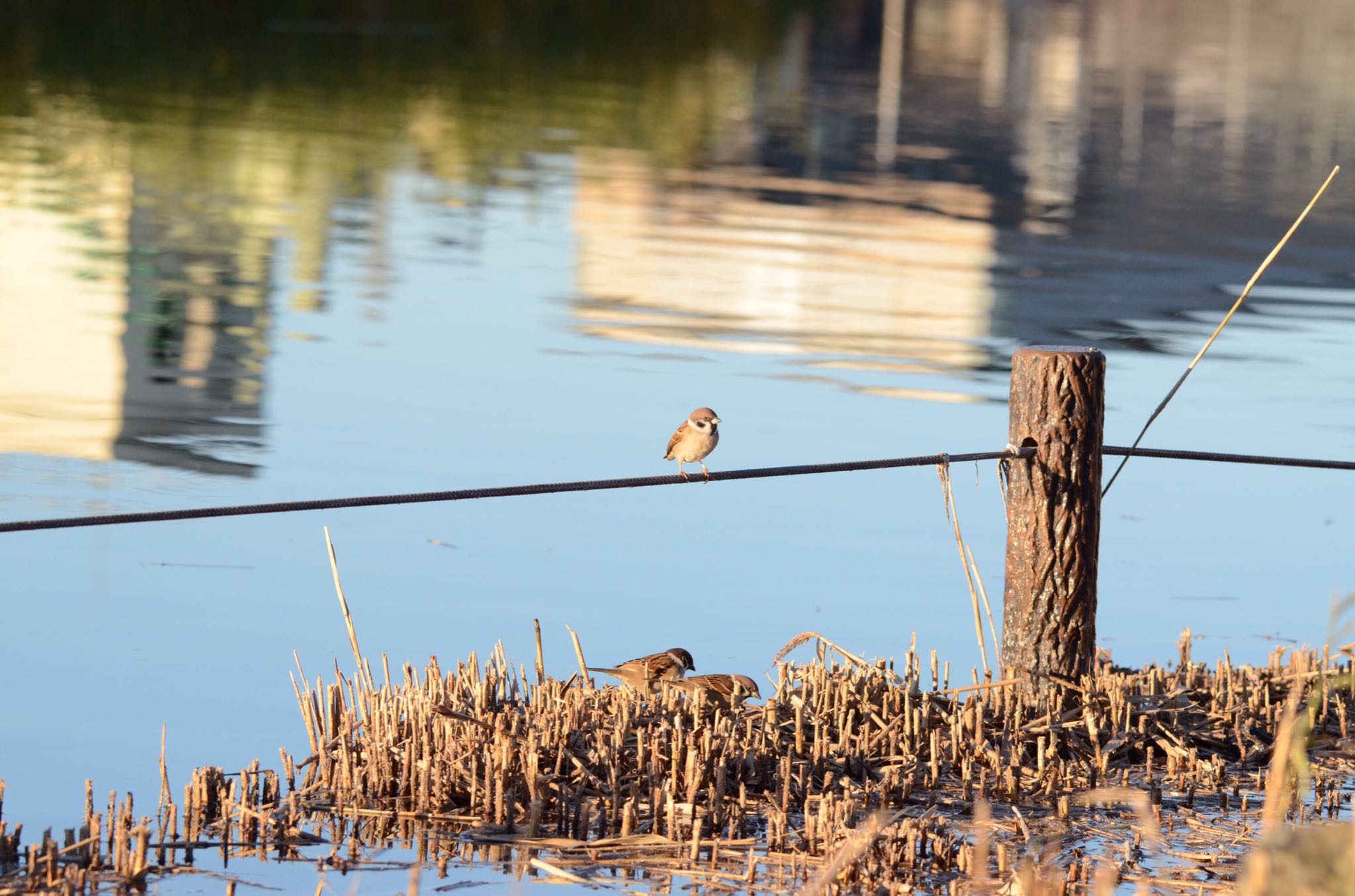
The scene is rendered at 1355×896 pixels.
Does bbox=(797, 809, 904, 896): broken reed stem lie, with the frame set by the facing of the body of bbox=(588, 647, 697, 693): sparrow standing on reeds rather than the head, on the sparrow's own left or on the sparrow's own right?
on the sparrow's own right

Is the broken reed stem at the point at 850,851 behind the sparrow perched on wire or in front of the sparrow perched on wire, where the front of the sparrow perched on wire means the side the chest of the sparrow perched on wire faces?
in front

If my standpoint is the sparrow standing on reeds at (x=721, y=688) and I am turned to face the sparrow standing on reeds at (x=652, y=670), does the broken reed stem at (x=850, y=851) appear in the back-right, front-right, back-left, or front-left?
back-left

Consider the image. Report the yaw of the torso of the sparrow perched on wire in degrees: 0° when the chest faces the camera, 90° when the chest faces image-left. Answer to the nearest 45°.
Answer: approximately 315°

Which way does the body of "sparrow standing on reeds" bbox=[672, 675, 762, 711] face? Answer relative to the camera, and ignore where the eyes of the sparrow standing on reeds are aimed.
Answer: to the viewer's right

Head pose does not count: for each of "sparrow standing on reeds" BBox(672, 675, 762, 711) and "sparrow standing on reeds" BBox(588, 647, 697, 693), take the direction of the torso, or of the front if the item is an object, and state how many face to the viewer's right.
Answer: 2

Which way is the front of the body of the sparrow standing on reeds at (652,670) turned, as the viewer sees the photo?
to the viewer's right
